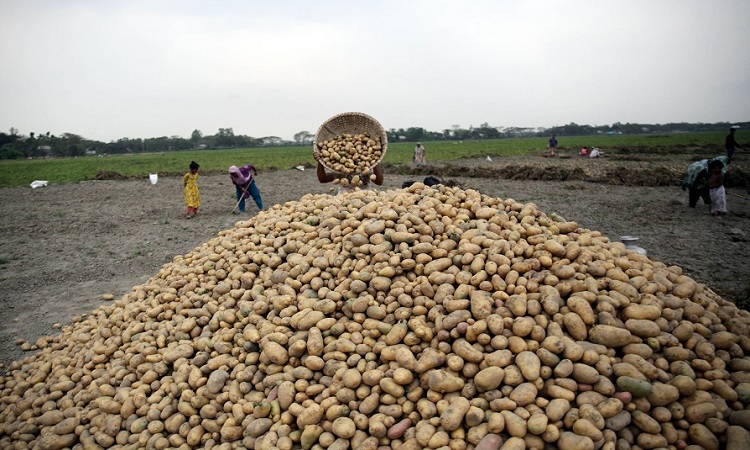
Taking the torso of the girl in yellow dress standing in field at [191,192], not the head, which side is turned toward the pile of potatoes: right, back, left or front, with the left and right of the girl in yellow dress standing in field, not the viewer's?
front

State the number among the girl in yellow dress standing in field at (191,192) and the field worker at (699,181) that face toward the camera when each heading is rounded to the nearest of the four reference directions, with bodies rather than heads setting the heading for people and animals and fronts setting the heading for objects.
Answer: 1

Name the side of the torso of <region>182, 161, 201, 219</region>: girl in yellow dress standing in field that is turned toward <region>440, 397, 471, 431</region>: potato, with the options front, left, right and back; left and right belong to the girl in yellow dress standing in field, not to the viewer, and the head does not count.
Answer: front

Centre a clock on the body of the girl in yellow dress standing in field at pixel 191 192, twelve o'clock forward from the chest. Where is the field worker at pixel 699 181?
the field worker at pixel 699 181 is roughly at 10 o'clock from the girl in yellow dress standing in field at pixel 191 192.

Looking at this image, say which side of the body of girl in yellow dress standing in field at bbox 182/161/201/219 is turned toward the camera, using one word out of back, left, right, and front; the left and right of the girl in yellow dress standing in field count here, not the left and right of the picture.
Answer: front

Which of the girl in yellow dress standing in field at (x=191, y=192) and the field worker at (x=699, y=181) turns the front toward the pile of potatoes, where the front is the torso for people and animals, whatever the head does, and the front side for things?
the girl in yellow dress standing in field at (x=191, y=192)

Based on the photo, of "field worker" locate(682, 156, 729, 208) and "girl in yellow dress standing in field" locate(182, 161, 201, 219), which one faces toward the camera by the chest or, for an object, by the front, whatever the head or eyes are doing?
"girl in yellow dress standing in field" locate(182, 161, 201, 219)

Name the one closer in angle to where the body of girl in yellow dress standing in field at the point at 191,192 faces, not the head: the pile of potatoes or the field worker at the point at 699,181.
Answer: the pile of potatoes
